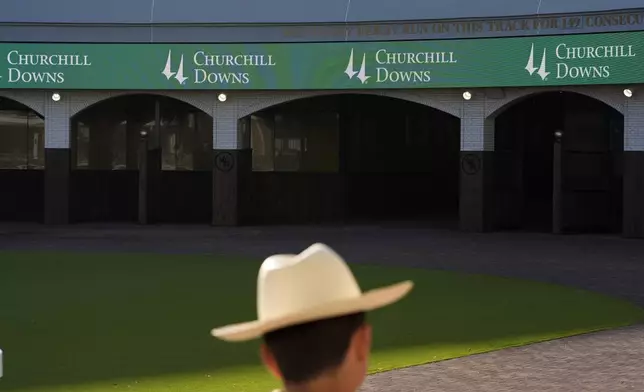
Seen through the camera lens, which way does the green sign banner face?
facing the viewer

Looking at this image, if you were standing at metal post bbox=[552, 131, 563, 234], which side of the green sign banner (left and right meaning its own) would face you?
left

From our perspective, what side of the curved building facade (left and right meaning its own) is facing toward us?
front

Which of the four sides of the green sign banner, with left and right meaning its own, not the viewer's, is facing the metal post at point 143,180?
right
